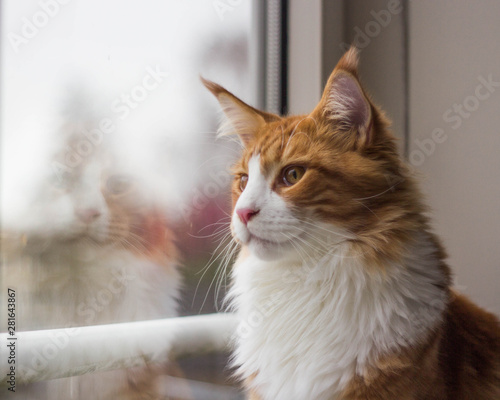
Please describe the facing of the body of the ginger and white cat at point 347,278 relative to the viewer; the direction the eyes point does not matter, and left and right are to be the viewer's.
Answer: facing the viewer and to the left of the viewer
